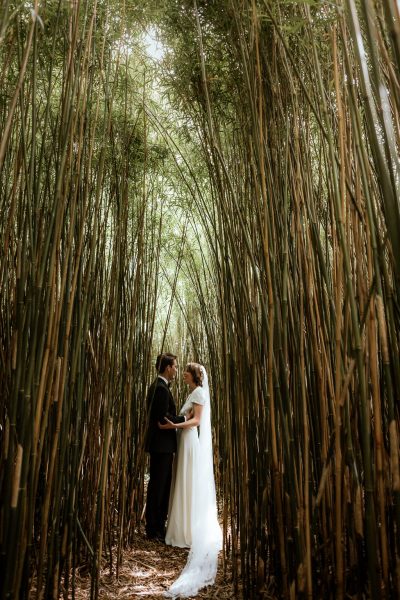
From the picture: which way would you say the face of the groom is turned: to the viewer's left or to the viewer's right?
to the viewer's right

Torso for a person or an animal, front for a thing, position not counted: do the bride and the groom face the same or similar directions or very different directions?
very different directions

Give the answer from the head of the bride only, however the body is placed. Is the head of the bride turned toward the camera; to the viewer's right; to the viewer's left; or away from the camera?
to the viewer's left

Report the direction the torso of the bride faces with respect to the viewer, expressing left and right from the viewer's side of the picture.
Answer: facing to the left of the viewer

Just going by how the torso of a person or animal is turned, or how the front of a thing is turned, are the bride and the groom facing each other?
yes

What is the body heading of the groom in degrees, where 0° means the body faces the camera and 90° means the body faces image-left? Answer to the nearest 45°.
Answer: approximately 270°

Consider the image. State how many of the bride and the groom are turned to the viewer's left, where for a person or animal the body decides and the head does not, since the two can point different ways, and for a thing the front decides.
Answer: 1
